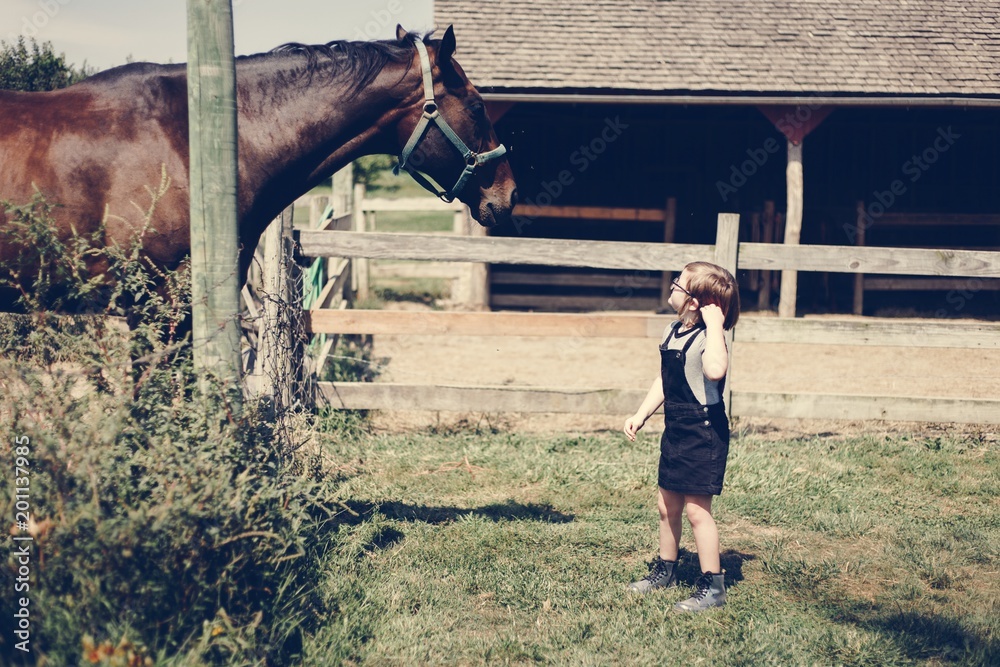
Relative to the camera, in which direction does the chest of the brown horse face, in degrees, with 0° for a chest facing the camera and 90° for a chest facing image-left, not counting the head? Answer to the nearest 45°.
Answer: approximately 270°

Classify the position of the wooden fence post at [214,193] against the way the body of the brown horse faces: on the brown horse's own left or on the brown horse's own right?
on the brown horse's own right

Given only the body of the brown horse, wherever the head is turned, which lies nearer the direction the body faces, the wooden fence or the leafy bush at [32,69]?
the wooden fence

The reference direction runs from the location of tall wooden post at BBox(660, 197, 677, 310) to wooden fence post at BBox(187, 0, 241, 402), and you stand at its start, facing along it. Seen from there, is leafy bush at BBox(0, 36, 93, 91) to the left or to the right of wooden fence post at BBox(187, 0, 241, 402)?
right

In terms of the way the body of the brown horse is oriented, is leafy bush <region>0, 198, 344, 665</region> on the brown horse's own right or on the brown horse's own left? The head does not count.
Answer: on the brown horse's own right

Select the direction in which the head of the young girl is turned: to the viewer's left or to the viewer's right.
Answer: to the viewer's left

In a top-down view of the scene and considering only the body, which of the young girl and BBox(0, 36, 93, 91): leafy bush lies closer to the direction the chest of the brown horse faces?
the young girl

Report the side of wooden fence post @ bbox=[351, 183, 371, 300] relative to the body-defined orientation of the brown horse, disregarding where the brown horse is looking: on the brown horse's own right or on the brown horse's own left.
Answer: on the brown horse's own left

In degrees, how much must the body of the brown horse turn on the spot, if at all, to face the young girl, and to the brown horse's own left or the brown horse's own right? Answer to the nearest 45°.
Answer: approximately 45° to the brown horse's own right
